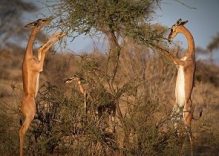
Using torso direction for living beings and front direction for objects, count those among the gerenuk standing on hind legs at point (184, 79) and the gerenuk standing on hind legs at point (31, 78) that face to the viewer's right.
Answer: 1

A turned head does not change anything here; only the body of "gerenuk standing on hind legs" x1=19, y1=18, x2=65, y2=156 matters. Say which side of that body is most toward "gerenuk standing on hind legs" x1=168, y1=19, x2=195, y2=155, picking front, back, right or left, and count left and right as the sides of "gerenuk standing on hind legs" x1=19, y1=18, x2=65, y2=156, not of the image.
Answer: front

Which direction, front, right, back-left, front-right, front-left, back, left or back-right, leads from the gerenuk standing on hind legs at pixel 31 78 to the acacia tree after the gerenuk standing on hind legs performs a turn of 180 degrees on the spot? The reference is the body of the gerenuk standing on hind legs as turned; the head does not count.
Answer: back-left

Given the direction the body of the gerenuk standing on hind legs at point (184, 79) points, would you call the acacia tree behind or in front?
in front

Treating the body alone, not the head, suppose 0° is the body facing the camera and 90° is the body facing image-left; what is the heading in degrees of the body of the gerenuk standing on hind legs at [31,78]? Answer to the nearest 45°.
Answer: approximately 270°

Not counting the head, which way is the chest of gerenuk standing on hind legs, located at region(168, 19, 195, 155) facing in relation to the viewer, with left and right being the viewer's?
facing the viewer and to the left of the viewer

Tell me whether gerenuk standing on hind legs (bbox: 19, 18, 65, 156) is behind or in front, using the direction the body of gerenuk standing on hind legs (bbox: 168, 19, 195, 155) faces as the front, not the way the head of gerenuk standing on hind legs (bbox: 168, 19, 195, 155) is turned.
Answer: in front
